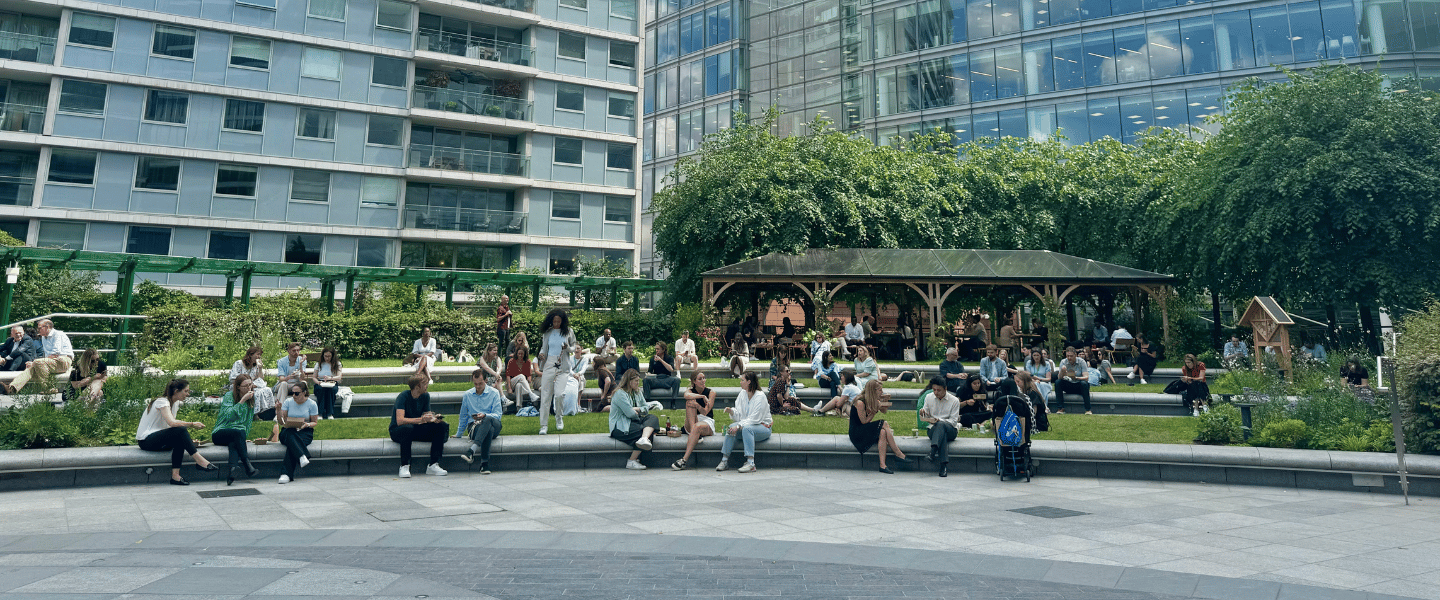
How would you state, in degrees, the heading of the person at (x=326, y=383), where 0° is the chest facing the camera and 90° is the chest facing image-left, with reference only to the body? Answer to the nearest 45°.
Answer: approximately 0°

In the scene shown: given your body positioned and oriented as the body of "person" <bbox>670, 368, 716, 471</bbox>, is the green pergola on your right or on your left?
on your right

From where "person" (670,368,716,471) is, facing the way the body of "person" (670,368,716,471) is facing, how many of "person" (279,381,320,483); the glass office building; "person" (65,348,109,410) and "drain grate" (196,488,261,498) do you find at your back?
1

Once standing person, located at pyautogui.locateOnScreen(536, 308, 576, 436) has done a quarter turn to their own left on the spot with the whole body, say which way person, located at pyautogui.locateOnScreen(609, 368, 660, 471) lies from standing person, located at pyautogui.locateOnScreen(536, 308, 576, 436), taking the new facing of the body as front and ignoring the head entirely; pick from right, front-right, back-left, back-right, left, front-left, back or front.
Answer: front-right

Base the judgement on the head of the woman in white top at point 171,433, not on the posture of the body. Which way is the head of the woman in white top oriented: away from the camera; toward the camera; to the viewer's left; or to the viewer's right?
to the viewer's right

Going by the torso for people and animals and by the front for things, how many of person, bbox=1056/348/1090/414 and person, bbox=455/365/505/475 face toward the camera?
2

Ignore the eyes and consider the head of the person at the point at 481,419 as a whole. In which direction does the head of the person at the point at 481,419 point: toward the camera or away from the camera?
toward the camera

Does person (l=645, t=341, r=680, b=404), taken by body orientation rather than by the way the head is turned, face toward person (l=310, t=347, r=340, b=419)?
no

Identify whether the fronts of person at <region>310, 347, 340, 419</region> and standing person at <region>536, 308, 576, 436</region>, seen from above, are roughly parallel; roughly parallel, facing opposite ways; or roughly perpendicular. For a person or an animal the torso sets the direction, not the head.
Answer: roughly parallel

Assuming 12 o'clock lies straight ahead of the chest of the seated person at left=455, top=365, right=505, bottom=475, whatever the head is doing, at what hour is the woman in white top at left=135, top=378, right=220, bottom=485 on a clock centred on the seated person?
The woman in white top is roughly at 3 o'clock from the seated person.

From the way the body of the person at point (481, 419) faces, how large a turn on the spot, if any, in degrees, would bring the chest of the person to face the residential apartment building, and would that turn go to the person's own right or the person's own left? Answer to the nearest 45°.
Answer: approximately 180°

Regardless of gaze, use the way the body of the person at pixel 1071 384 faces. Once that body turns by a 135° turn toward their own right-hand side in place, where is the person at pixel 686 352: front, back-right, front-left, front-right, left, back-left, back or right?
front-left

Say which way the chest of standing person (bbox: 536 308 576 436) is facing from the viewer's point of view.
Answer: toward the camera

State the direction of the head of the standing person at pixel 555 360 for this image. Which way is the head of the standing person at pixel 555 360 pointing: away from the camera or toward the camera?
toward the camera

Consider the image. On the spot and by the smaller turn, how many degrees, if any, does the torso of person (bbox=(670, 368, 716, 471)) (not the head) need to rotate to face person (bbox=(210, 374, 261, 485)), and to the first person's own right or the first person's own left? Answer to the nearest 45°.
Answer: approximately 45° to the first person's own right

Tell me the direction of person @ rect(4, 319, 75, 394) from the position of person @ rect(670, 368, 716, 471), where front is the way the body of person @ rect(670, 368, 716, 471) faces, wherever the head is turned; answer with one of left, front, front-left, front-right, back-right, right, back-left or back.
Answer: front-right

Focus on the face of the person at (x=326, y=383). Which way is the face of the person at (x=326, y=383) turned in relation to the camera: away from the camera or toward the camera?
toward the camera
